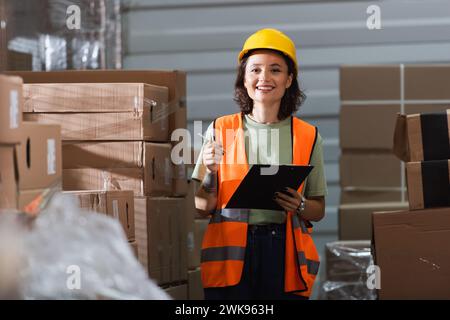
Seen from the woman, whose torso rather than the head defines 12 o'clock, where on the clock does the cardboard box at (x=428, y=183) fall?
The cardboard box is roughly at 9 o'clock from the woman.

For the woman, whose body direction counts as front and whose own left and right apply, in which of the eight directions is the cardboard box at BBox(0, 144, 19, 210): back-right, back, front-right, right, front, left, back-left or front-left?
front-right

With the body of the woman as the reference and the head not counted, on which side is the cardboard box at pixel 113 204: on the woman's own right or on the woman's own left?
on the woman's own right

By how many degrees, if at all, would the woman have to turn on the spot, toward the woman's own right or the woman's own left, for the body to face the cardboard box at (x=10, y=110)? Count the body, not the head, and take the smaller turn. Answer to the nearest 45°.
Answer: approximately 45° to the woman's own right

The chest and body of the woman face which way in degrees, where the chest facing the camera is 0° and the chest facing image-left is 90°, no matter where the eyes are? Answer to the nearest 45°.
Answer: approximately 0°

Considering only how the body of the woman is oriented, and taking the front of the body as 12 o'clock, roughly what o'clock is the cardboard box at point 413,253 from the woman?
The cardboard box is roughly at 9 o'clock from the woman.

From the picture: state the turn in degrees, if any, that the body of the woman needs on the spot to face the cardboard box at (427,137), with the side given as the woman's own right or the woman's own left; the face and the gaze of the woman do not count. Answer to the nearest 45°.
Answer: approximately 90° to the woman's own left
